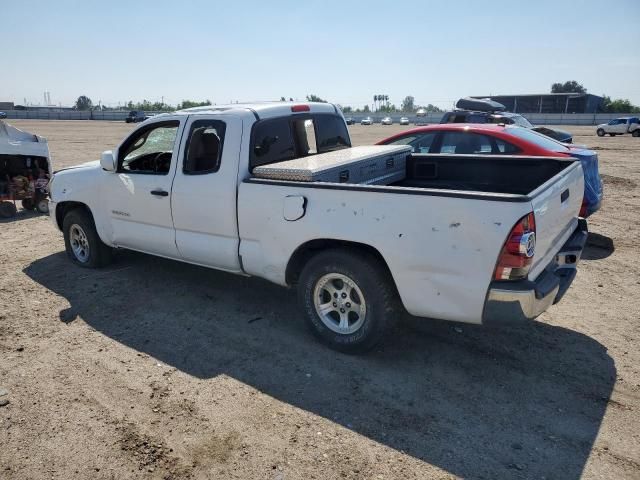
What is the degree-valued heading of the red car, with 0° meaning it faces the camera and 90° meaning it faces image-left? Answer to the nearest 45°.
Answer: approximately 135°

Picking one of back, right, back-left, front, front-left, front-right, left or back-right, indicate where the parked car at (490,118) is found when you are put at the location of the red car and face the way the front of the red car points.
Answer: front-right

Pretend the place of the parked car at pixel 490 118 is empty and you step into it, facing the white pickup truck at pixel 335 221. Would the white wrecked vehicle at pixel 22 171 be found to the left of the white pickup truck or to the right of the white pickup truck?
right

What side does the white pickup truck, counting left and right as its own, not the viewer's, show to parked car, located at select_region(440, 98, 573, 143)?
right

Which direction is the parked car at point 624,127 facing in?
to the viewer's left

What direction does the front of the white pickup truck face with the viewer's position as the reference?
facing away from the viewer and to the left of the viewer

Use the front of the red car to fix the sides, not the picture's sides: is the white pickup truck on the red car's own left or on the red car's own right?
on the red car's own left
